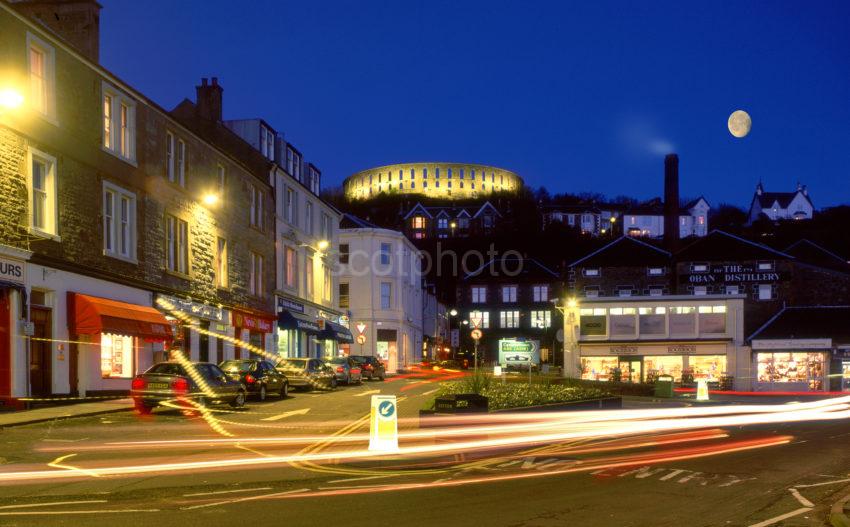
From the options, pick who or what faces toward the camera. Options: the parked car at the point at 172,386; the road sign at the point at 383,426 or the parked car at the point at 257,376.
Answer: the road sign

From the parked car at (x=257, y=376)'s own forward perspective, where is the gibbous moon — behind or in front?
in front

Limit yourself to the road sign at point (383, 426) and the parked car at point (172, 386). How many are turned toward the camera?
1

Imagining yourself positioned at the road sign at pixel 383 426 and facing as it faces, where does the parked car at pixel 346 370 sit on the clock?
The parked car is roughly at 6 o'clock from the road sign.

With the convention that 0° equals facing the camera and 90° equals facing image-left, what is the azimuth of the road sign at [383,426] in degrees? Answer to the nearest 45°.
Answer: approximately 0°

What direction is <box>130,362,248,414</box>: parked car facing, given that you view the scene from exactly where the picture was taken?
facing away from the viewer and to the right of the viewer

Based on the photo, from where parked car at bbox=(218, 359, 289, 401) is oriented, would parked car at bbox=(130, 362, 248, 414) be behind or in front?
behind

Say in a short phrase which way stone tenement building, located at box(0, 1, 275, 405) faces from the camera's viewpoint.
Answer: facing the viewer and to the right of the viewer

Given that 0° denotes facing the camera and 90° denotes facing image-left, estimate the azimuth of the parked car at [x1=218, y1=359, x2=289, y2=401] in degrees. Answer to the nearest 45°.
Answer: approximately 225°

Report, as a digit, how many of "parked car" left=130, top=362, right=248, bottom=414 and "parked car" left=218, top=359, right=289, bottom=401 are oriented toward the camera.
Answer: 0

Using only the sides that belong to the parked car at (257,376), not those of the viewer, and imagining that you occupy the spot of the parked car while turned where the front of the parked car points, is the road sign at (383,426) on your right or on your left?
on your right

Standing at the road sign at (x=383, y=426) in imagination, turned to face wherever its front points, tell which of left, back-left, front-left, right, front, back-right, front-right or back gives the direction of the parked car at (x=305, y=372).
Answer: back

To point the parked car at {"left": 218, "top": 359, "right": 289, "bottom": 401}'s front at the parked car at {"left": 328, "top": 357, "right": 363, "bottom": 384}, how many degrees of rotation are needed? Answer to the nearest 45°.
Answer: approximately 45° to its left
